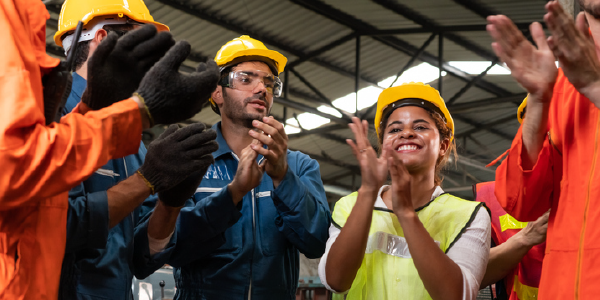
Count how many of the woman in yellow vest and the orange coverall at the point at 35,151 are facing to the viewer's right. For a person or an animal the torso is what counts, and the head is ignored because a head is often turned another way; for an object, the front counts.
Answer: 1

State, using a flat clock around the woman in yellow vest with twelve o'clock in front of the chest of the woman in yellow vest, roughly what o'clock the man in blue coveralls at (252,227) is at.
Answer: The man in blue coveralls is roughly at 2 o'clock from the woman in yellow vest.

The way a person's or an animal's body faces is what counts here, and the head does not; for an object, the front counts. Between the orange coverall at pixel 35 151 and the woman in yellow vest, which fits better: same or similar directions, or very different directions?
very different directions

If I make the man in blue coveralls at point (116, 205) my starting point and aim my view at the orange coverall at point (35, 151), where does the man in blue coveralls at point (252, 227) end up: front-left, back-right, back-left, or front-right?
back-left

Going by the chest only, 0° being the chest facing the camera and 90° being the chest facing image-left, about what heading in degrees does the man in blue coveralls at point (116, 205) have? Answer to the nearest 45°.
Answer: approximately 315°

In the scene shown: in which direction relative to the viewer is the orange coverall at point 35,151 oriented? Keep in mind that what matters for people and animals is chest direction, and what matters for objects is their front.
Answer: to the viewer's right

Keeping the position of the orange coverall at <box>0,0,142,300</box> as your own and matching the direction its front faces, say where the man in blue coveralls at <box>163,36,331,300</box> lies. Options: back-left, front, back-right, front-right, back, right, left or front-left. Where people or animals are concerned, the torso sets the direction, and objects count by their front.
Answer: front-left

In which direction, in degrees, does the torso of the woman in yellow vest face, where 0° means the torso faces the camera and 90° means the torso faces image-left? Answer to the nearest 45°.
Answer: approximately 45°
